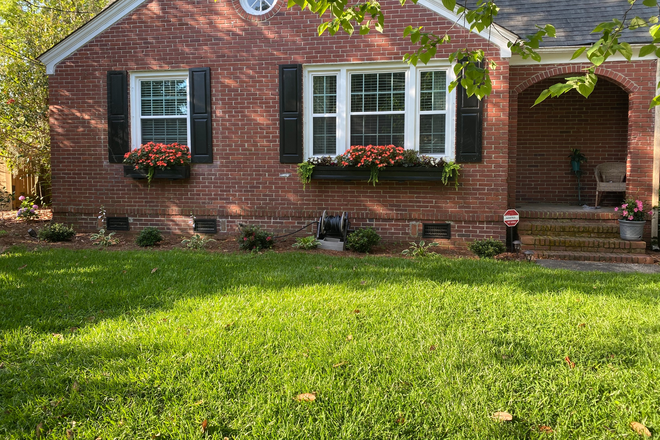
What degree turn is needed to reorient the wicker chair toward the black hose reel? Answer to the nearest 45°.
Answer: approximately 45° to its right
